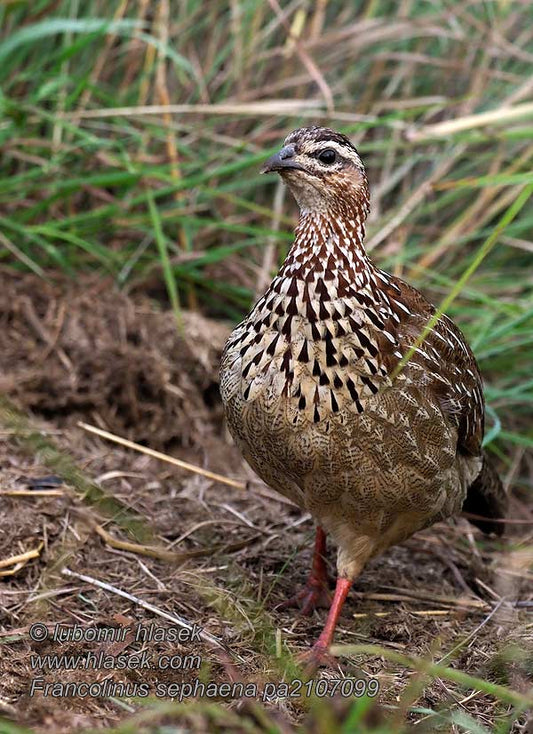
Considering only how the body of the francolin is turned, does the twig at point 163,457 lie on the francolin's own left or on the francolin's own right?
on the francolin's own right

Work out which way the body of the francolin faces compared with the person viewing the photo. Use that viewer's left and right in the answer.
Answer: facing the viewer and to the left of the viewer
